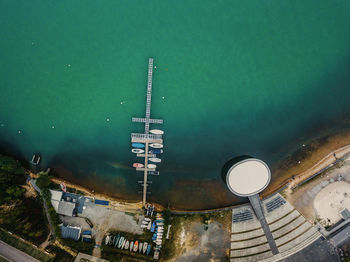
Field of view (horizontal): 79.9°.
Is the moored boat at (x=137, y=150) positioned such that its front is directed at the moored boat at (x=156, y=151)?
yes

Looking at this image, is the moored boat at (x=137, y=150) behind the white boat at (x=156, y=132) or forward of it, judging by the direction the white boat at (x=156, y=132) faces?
forward

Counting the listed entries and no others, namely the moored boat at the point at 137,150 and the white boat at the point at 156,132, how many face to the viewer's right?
1

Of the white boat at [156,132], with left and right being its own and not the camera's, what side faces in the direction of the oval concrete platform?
back

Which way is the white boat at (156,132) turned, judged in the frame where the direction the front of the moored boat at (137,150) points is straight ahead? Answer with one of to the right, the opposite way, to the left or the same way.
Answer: the opposite way

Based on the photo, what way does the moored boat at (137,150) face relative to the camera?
to the viewer's right

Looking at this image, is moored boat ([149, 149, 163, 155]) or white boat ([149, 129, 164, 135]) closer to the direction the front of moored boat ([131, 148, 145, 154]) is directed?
the moored boat

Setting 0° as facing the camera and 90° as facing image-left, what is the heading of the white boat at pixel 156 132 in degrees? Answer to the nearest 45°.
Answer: approximately 90°
